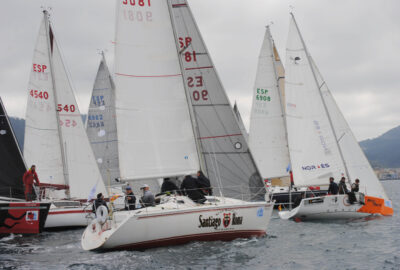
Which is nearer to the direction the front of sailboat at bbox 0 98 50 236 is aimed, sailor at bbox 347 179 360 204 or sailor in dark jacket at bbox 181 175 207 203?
the sailor

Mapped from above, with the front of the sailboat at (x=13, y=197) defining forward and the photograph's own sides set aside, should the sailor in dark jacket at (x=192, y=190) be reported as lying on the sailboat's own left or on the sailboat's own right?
on the sailboat's own right

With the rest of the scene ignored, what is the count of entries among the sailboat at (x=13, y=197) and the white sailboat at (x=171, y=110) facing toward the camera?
0

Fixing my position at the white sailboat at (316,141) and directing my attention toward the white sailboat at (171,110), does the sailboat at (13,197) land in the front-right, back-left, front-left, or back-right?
front-right

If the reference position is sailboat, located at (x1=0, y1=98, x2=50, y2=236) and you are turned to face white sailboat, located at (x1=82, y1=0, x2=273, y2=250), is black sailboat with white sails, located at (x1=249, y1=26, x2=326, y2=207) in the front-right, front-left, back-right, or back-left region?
front-left
